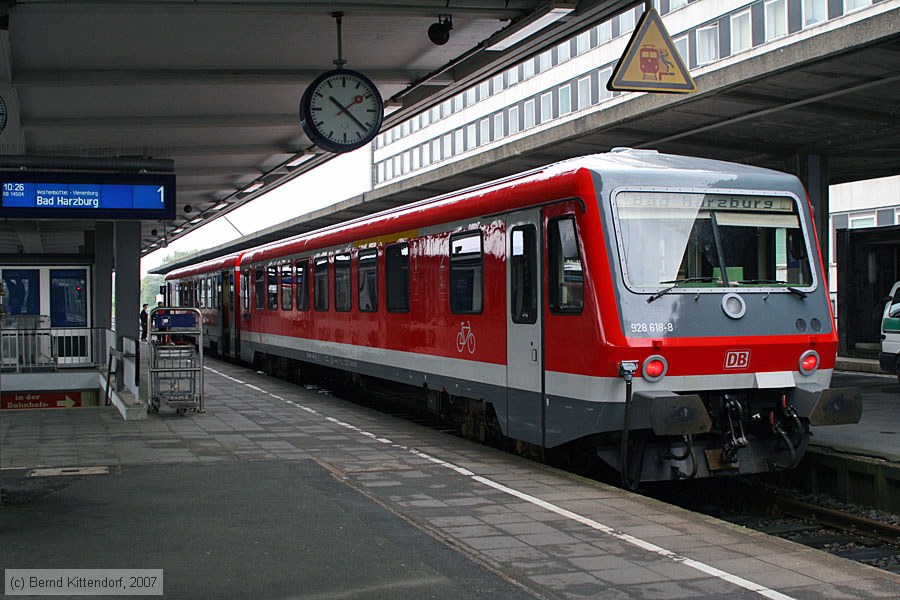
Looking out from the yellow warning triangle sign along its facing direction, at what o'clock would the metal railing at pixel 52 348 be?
The metal railing is roughly at 4 o'clock from the yellow warning triangle sign.

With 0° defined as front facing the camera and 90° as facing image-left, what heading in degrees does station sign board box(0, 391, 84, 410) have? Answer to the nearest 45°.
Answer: approximately 0°

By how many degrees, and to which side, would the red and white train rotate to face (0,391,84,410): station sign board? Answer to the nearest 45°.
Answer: approximately 180°

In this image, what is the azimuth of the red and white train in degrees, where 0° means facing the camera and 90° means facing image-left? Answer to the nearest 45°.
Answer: approximately 315°

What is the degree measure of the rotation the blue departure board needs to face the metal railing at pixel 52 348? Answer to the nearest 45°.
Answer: approximately 180°
